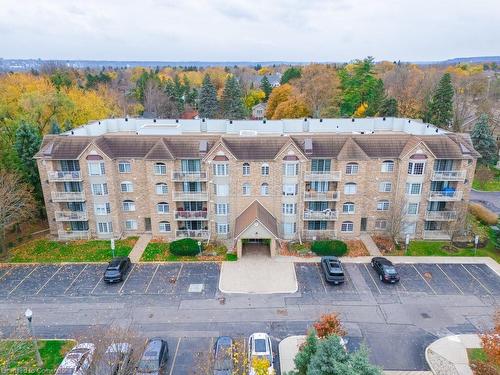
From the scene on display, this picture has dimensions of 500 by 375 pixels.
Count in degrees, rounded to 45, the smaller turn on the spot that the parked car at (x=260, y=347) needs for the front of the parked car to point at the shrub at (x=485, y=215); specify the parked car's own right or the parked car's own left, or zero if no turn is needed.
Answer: approximately 135° to the parked car's own left

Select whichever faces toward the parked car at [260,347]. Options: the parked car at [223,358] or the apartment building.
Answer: the apartment building

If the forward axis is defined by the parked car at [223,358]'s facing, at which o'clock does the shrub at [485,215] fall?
The shrub is roughly at 8 o'clock from the parked car.

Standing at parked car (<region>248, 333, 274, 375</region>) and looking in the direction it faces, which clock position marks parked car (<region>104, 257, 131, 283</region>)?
parked car (<region>104, 257, 131, 283</region>) is roughly at 4 o'clock from parked car (<region>248, 333, 274, 375</region>).

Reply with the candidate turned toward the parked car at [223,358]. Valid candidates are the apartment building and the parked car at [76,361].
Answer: the apartment building

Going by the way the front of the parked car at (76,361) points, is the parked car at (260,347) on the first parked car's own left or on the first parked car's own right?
on the first parked car's own left

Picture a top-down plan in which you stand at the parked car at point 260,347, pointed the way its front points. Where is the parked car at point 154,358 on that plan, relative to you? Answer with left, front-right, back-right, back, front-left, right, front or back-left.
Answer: right

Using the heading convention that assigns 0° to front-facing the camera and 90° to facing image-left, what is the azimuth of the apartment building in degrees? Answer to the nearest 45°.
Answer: approximately 0°

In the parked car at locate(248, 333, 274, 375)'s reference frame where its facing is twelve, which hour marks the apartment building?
The apartment building is roughly at 6 o'clock from the parked car.

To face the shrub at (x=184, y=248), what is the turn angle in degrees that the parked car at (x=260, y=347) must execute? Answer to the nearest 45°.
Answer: approximately 135° to its right

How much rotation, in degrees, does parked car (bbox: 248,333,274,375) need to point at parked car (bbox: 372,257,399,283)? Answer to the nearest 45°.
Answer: approximately 135° to its left

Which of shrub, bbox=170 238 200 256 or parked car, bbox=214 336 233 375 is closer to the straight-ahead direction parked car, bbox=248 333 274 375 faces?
the parked car

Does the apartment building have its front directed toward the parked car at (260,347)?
yes
